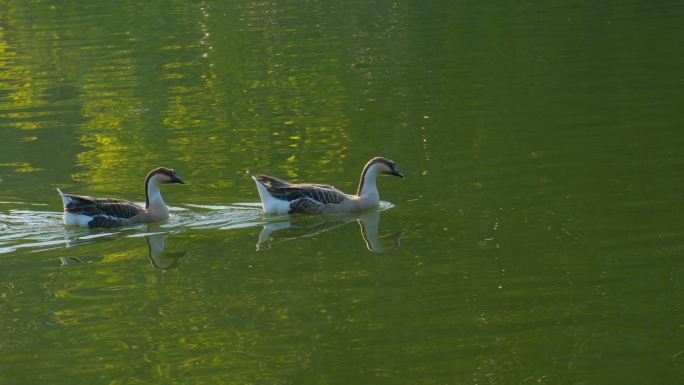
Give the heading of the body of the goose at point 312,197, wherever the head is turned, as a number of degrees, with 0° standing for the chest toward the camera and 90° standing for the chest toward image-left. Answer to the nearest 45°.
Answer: approximately 270°

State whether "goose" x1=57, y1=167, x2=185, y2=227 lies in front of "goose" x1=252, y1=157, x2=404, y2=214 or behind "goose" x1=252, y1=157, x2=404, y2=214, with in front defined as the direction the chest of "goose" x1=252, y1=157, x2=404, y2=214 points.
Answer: behind

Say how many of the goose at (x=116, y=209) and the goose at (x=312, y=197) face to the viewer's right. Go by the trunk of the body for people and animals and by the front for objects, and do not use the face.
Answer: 2

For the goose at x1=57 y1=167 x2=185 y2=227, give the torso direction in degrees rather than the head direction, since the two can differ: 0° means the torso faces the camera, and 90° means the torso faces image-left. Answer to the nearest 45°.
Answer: approximately 270°

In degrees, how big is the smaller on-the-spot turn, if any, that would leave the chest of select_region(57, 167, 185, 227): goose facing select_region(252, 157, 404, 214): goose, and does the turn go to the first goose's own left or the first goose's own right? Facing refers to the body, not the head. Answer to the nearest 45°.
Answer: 0° — it already faces it
